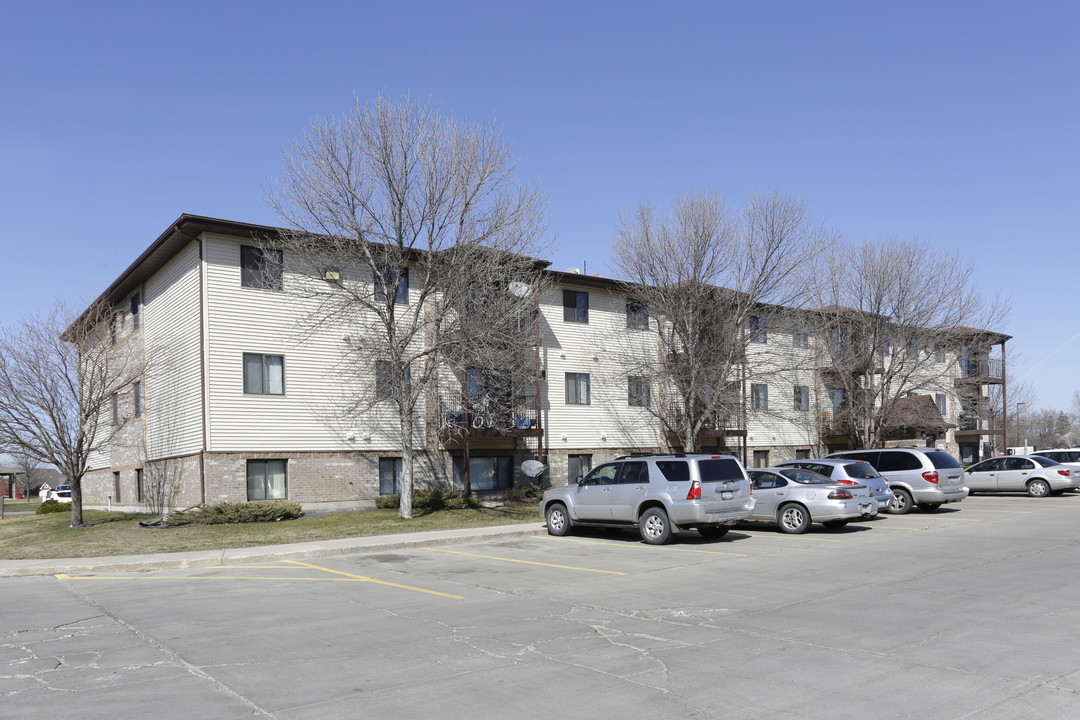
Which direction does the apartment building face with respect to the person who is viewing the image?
facing the viewer and to the right of the viewer

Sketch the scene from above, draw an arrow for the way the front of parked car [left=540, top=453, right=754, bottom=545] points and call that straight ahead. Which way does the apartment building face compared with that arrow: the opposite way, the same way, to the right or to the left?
the opposite way

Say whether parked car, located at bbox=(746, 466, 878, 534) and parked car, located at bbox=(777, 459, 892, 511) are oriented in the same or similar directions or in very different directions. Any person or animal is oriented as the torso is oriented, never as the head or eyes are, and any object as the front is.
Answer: same or similar directions

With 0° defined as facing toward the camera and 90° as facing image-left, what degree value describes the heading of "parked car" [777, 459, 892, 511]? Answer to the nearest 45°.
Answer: approximately 135°

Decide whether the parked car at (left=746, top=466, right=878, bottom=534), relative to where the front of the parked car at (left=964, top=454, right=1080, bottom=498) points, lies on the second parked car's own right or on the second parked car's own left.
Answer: on the second parked car's own left

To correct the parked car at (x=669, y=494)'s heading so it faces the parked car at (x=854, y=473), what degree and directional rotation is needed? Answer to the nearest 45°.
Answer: approximately 90° to its right

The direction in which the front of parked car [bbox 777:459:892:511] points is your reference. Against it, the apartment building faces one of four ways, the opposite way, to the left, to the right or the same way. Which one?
the opposite way

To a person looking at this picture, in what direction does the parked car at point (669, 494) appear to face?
facing away from the viewer and to the left of the viewer

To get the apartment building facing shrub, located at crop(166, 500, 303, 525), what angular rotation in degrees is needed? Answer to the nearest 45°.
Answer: approximately 45° to its right

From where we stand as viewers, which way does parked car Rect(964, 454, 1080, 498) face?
facing to the left of the viewer

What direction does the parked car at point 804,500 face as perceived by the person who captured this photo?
facing away from the viewer and to the left of the viewer
